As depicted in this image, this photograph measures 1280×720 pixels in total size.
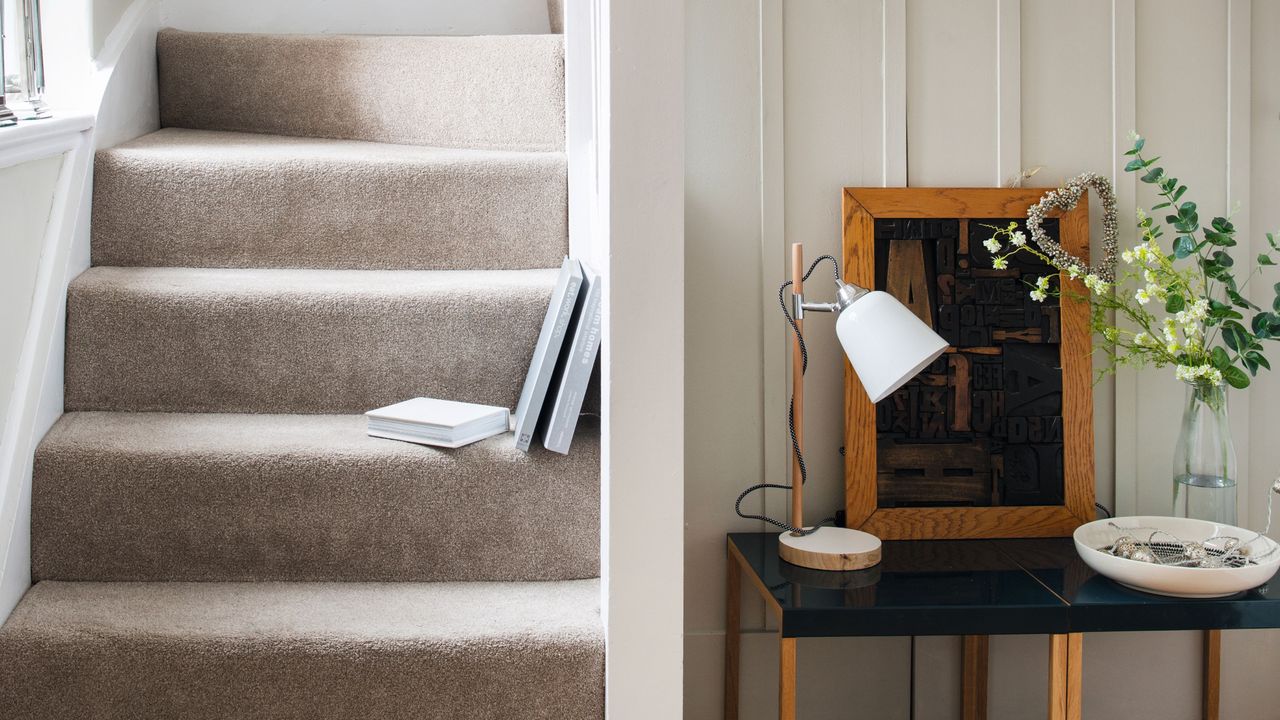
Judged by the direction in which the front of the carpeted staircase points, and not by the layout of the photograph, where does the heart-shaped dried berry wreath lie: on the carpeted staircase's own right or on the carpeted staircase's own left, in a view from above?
on the carpeted staircase's own left

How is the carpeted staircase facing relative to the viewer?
toward the camera

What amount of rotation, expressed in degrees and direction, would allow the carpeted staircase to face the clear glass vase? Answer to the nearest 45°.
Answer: approximately 90° to its left
